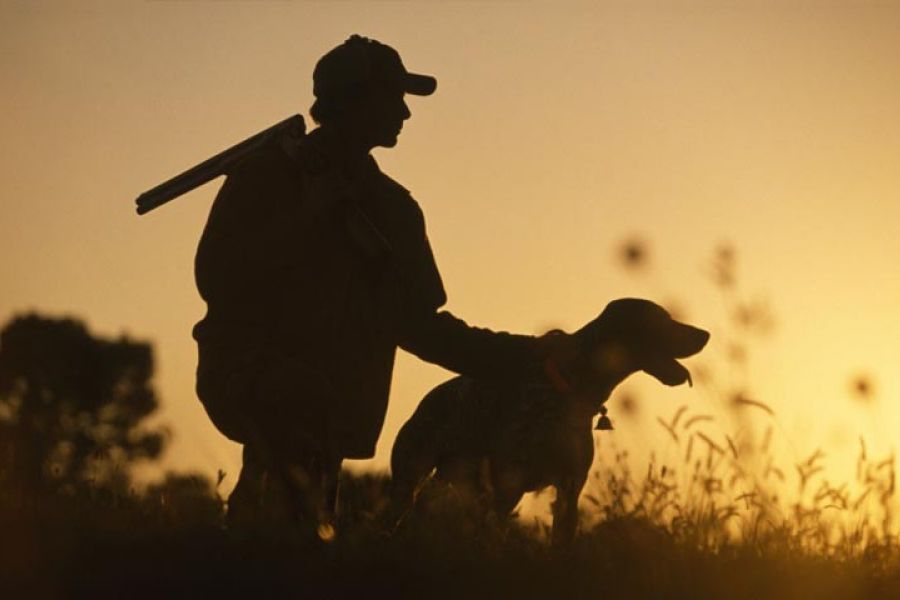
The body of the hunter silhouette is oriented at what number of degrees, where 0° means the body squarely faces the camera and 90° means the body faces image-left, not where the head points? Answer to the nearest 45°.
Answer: approximately 270°

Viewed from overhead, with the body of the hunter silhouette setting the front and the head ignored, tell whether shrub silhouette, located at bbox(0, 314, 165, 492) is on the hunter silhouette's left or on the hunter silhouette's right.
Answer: on the hunter silhouette's left
